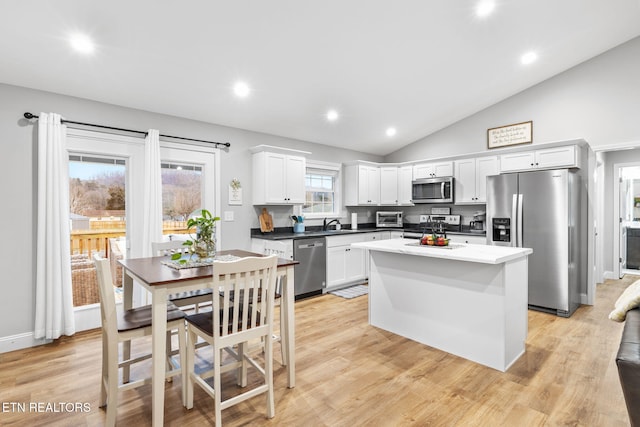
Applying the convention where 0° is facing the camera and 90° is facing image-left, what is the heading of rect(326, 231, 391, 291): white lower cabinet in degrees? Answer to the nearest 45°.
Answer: approximately 315°

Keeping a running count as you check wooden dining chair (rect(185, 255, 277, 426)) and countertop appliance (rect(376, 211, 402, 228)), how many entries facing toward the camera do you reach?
1

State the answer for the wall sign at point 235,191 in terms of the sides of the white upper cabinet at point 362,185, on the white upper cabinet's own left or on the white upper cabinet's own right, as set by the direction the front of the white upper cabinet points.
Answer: on the white upper cabinet's own right

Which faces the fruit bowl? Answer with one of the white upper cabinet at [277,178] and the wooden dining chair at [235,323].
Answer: the white upper cabinet

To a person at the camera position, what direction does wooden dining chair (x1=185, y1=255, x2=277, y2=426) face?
facing away from the viewer and to the left of the viewer

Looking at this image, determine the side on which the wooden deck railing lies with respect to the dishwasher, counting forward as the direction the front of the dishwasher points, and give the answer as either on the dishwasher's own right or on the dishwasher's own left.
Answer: on the dishwasher's own right

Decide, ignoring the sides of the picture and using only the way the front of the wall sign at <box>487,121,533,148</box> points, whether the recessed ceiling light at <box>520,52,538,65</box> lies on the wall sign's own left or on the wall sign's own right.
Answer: on the wall sign's own left

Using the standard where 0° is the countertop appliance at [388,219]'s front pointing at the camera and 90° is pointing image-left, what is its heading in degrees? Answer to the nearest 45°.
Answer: approximately 0°

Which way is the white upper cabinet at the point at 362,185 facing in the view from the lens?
facing the viewer and to the right of the viewer

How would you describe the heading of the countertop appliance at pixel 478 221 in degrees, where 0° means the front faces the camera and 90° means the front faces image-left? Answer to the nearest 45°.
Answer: approximately 45°

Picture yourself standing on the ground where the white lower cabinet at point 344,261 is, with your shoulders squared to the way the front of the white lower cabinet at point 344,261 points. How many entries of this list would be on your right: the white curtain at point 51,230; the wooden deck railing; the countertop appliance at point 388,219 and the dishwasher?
3

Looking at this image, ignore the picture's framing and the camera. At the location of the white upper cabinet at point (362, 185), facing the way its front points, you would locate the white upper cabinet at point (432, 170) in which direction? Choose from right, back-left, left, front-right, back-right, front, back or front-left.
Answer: front-left

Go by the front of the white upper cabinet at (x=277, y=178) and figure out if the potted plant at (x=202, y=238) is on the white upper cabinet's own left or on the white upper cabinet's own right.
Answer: on the white upper cabinet's own right
